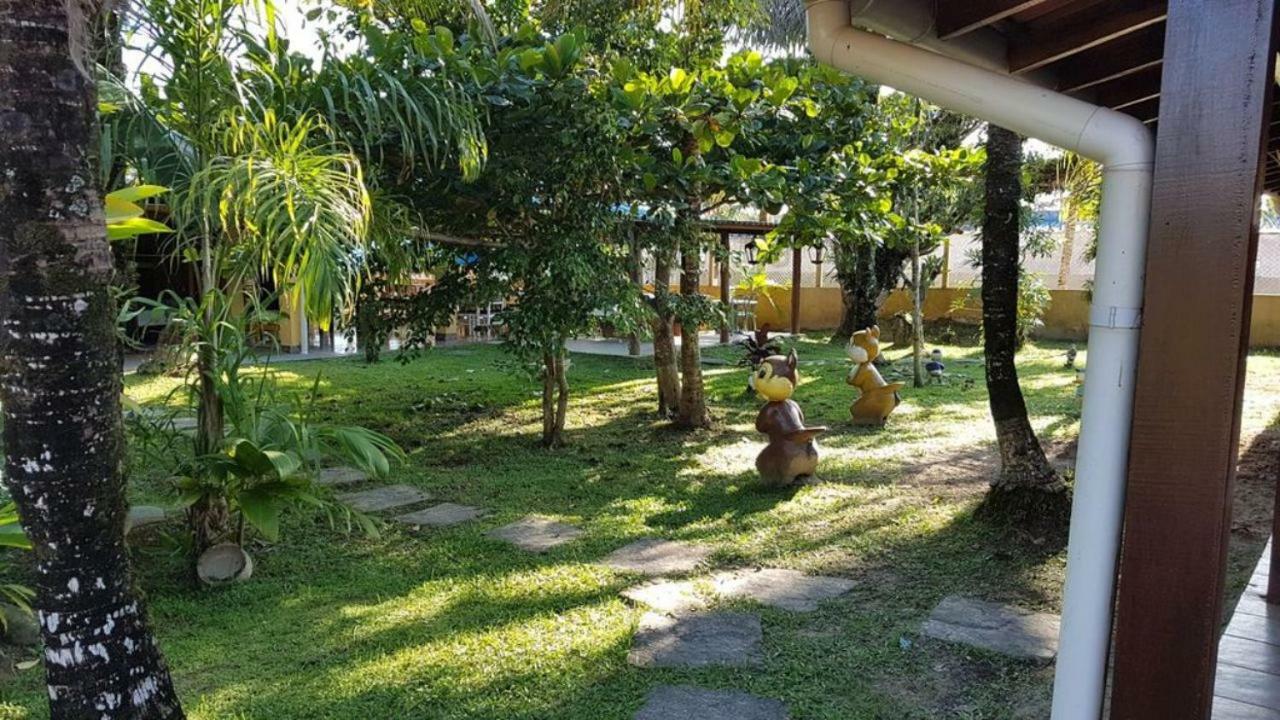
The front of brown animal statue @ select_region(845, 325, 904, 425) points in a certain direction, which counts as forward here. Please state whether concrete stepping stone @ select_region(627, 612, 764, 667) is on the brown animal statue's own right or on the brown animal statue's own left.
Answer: on the brown animal statue's own left

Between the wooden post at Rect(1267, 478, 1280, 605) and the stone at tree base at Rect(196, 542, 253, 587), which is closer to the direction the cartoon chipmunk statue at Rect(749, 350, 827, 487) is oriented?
the stone at tree base

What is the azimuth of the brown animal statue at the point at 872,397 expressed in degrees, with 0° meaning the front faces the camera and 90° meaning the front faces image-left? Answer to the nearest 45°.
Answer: approximately 90°

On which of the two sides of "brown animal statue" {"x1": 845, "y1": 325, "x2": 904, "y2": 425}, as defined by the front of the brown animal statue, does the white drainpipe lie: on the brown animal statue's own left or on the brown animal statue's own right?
on the brown animal statue's own left

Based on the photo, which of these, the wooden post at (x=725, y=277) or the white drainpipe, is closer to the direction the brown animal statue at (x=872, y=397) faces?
the wooden post

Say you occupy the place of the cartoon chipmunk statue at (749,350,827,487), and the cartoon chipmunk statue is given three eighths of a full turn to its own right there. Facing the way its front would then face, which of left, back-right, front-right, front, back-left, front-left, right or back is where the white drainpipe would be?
back-right

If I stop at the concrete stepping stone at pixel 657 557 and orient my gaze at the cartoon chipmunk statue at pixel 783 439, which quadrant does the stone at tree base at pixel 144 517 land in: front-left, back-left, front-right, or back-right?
back-left
